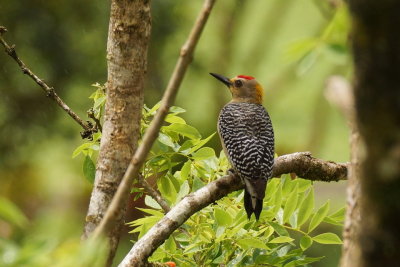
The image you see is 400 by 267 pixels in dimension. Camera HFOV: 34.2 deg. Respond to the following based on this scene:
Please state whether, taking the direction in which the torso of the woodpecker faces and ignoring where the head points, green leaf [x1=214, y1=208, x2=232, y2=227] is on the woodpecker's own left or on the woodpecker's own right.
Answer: on the woodpecker's own left

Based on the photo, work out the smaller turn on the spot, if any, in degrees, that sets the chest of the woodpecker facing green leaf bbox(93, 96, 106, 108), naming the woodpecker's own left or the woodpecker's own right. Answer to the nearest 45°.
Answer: approximately 90° to the woodpecker's own left

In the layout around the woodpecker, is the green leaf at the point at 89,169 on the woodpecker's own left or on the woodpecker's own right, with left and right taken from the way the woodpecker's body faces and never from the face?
on the woodpecker's own left

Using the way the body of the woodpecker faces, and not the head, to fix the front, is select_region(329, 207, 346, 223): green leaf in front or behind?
behind

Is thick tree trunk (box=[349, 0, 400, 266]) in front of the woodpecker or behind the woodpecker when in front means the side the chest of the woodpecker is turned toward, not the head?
behind

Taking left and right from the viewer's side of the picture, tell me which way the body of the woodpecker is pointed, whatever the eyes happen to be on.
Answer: facing away from the viewer and to the left of the viewer
